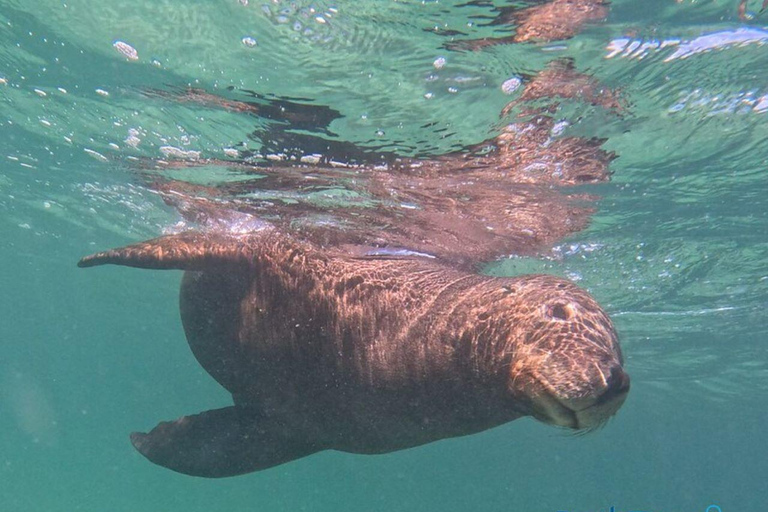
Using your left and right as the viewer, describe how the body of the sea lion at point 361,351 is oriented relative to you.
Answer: facing the viewer and to the right of the viewer

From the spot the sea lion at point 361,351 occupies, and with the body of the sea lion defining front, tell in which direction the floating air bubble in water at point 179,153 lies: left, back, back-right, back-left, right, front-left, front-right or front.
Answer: back

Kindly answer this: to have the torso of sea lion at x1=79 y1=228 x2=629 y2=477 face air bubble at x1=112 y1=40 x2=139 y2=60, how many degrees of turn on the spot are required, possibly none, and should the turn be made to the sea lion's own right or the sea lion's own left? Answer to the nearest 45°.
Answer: approximately 180°

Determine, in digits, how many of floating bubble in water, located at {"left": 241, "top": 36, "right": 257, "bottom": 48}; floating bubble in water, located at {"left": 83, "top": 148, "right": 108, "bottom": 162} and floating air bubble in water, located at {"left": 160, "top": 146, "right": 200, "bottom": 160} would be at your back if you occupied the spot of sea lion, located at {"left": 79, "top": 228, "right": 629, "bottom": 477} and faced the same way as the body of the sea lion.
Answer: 3

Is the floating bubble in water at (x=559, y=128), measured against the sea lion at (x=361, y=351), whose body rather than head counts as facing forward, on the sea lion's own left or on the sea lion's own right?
on the sea lion's own left

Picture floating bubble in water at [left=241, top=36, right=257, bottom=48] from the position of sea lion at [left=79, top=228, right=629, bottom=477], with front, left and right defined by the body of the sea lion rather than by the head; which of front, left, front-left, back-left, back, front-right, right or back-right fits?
back

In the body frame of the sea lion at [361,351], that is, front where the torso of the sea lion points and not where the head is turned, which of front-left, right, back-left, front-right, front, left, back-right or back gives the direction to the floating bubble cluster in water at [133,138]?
back

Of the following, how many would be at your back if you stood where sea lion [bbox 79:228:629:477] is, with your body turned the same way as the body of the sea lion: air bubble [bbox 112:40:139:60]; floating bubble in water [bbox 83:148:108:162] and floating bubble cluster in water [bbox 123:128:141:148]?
3
